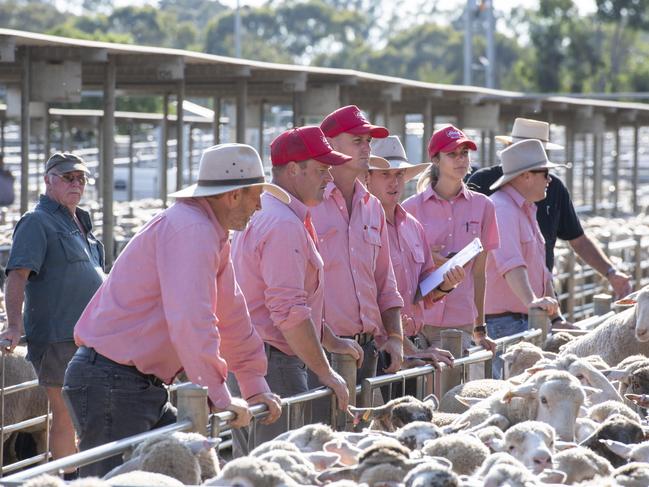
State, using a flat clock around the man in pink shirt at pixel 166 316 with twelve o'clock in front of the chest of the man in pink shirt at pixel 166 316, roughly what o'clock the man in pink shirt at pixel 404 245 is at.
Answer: the man in pink shirt at pixel 404 245 is roughly at 10 o'clock from the man in pink shirt at pixel 166 316.

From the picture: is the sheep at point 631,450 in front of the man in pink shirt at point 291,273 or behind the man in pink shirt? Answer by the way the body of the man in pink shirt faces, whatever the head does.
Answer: in front

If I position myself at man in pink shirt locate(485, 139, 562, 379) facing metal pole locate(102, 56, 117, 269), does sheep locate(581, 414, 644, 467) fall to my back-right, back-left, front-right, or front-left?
back-left

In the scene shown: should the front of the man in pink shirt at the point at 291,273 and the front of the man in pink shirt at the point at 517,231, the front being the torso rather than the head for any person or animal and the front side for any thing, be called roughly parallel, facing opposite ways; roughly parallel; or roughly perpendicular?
roughly parallel

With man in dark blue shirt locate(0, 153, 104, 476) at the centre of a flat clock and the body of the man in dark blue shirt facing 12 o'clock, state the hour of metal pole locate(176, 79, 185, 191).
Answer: The metal pole is roughly at 8 o'clock from the man in dark blue shirt.

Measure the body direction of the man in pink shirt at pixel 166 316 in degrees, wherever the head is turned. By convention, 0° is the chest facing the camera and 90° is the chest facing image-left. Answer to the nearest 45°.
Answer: approximately 270°

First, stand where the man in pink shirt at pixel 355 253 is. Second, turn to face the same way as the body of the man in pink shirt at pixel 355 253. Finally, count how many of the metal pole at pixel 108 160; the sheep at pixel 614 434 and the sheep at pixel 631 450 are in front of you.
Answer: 2

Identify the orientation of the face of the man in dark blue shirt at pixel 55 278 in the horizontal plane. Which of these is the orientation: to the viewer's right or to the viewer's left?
to the viewer's right

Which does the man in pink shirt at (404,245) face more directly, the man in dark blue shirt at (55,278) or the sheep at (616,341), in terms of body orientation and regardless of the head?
the sheep

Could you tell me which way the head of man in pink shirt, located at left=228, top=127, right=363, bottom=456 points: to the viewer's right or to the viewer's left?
to the viewer's right
